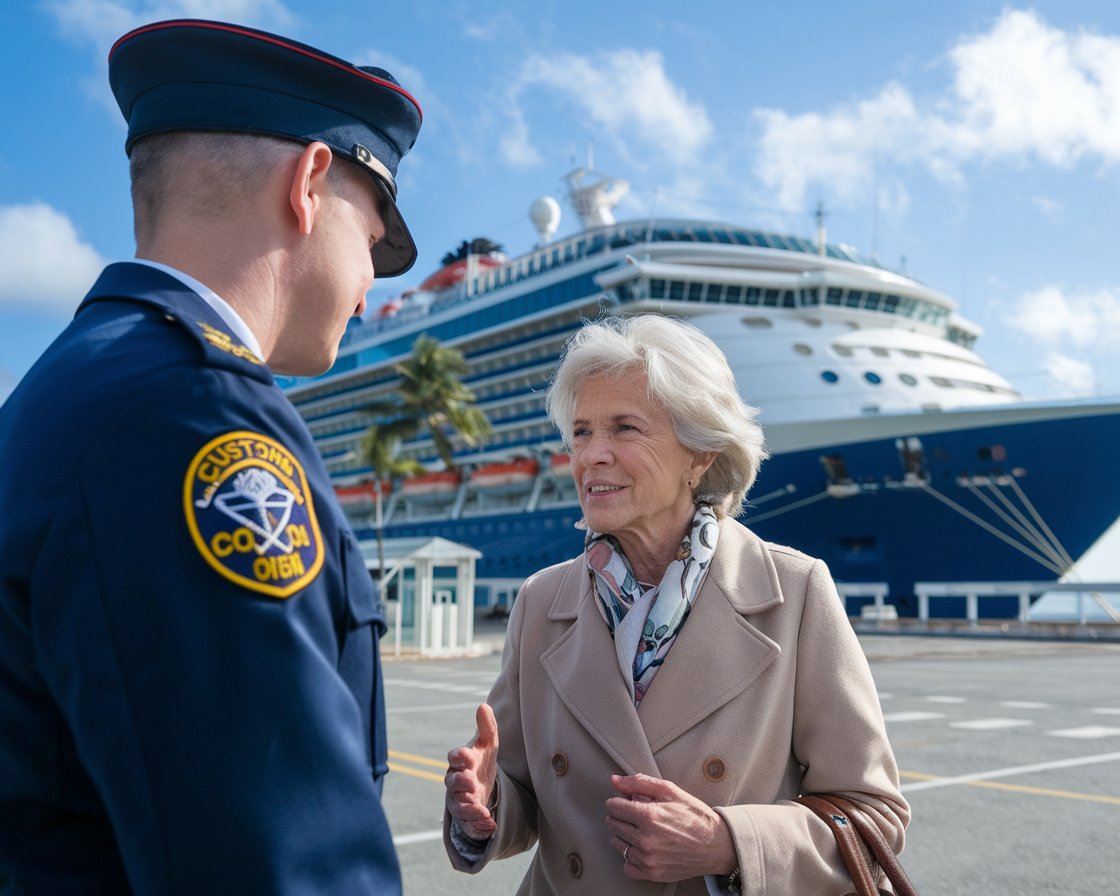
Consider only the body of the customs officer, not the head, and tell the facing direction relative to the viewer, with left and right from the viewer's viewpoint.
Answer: facing away from the viewer and to the right of the viewer

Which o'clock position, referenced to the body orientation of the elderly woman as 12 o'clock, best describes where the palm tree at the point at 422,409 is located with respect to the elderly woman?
The palm tree is roughly at 4 o'clock from the elderly woman.

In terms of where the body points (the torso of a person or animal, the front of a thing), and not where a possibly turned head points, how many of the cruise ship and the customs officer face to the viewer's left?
0

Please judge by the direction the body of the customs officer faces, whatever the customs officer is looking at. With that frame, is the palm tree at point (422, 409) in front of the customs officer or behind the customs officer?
in front

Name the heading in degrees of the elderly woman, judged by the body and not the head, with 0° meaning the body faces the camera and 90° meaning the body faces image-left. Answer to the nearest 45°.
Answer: approximately 45°

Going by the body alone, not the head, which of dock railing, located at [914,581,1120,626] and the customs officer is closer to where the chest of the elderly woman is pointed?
the customs officer

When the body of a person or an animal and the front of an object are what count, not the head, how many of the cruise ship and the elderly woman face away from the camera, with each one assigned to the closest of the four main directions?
0

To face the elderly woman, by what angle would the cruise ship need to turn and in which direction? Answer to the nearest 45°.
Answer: approximately 45° to its right

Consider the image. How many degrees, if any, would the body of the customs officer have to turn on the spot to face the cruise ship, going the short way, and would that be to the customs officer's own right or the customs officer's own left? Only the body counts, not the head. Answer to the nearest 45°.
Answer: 0° — they already face it

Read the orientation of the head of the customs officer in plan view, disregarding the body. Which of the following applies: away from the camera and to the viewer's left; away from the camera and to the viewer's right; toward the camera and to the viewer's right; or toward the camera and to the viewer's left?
away from the camera and to the viewer's right

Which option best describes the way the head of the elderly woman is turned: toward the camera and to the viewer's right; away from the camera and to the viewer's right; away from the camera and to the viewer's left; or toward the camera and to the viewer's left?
toward the camera and to the viewer's left

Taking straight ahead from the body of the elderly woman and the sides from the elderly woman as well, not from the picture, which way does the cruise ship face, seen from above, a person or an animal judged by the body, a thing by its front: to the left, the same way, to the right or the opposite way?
to the left

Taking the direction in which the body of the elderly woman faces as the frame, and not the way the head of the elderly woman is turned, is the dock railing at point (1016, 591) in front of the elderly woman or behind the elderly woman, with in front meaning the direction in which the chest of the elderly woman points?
behind

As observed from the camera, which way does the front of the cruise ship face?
facing the viewer and to the right of the viewer

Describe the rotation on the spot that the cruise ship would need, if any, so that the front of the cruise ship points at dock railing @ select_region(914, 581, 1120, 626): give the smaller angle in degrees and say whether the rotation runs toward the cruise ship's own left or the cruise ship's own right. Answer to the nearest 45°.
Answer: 0° — it already faces it

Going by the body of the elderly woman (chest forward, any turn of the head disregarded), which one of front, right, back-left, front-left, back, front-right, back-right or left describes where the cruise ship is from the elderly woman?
back-right

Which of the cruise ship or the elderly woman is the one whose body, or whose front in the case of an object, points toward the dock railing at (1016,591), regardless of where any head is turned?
the cruise ship
